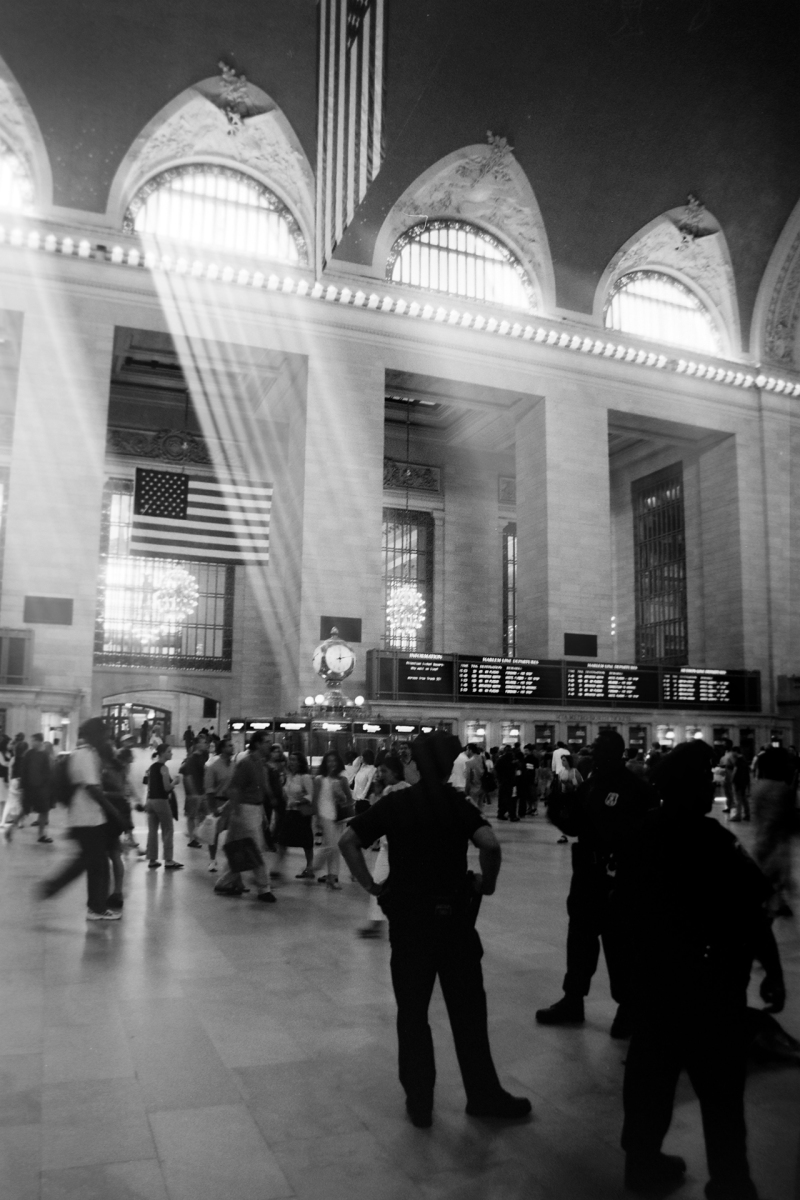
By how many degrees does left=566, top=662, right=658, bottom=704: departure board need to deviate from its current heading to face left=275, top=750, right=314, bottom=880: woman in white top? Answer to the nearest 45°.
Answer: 0° — it already faces them

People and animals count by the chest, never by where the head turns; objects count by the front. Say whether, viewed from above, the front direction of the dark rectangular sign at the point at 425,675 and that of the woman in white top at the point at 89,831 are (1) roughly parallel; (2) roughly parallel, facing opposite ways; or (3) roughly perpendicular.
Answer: roughly perpendicular

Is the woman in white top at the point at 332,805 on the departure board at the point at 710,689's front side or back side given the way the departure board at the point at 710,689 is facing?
on the front side

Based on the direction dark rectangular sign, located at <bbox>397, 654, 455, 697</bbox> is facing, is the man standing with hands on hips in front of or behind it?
in front

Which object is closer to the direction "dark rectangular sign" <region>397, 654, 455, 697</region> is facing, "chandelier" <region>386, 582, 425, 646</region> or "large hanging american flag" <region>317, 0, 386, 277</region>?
the large hanging american flag

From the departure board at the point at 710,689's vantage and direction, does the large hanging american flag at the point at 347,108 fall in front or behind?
in front

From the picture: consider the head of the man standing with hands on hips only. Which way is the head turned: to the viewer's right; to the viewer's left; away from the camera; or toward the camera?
away from the camera
